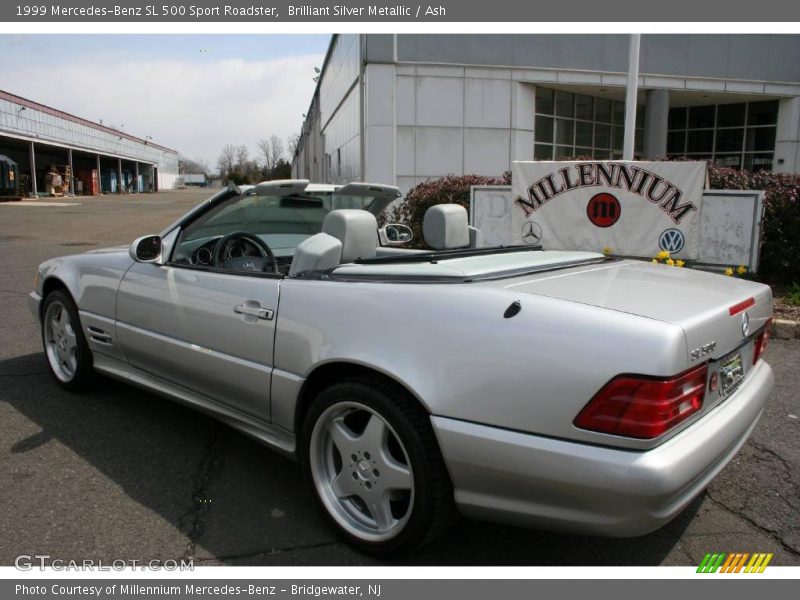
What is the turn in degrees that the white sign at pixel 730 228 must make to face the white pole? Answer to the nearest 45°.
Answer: approximately 135° to its right

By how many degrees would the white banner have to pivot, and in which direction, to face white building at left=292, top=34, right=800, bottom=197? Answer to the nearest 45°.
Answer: approximately 180°

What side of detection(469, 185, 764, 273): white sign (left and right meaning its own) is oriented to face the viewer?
front

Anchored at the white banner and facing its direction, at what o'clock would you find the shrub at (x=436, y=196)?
The shrub is roughly at 4 o'clock from the white banner.

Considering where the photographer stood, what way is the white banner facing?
facing the viewer

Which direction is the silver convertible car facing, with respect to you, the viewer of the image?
facing away from the viewer and to the left of the viewer

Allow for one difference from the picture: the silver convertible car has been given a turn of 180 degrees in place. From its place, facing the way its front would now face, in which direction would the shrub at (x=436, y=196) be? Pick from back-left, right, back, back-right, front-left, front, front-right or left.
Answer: back-left

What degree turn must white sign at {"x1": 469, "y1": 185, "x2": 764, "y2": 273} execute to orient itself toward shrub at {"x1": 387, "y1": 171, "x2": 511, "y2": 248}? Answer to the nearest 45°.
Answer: approximately 135° to its right

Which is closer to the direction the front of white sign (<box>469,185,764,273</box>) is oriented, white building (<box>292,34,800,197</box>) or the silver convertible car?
the silver convertible car

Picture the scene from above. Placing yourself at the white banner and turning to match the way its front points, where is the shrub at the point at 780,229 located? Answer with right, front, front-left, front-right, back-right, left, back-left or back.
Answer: left

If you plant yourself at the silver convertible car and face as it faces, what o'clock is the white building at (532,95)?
The white building is roughly at 2 o'clock from the silver convertible car.

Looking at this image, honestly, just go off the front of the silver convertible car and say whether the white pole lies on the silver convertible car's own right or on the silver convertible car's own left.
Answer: on the silver convertible car's own right

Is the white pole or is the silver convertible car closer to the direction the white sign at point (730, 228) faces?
the silver convertible car

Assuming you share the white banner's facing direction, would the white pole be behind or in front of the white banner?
behind
